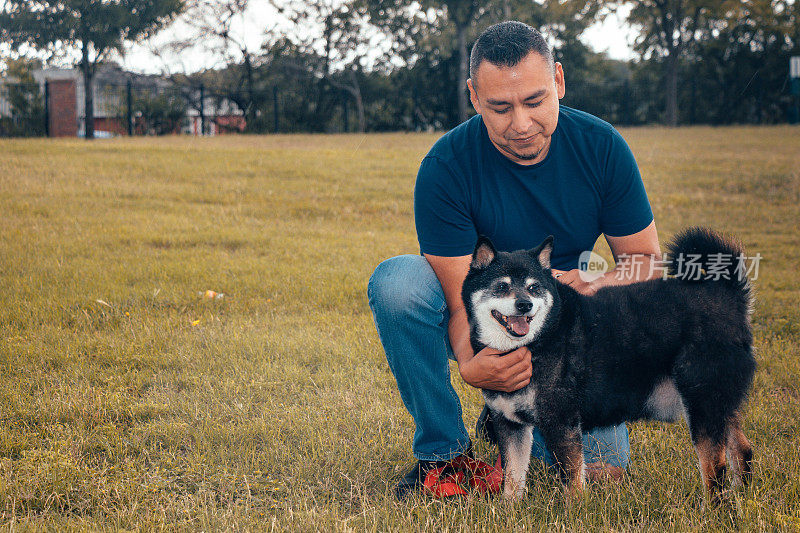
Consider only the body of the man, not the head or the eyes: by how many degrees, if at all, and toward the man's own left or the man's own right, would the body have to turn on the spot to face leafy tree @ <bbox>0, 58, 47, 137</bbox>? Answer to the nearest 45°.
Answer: approximately 135° to the man's own right

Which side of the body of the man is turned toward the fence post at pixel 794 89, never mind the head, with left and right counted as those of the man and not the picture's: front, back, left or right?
back

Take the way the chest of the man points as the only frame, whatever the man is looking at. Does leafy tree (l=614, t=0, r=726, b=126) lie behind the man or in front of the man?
behind

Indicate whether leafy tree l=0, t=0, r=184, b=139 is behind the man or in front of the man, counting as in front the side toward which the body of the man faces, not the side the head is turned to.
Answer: behind

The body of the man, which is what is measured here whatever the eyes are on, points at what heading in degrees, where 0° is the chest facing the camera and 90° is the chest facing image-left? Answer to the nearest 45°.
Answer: approximately 0°

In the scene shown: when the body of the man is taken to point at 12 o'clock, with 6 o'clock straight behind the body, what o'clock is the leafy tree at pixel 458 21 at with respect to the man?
The leafy tree is roughly at 6 o'clock from the man.

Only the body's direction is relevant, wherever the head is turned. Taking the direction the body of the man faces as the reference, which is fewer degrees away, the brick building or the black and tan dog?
the black and tan dog
